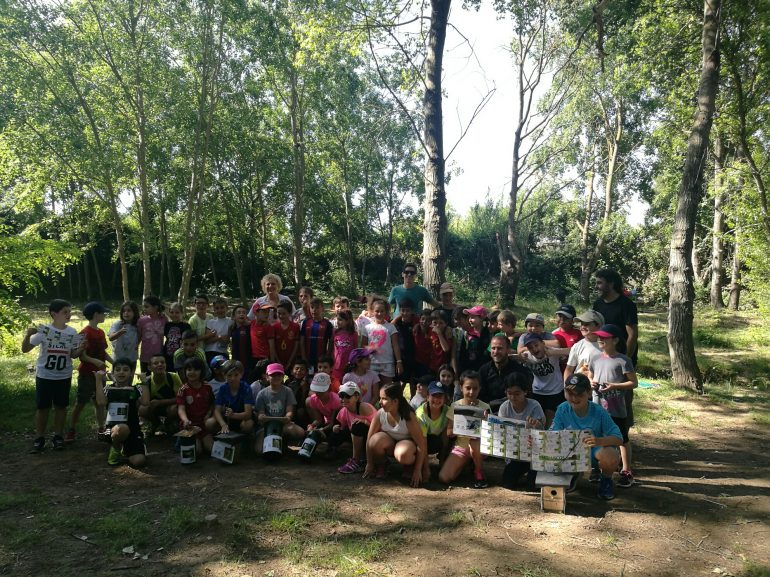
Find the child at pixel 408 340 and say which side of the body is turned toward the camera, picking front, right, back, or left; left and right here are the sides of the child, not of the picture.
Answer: front

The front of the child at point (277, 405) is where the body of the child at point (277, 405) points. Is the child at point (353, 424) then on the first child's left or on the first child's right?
on the first child's left

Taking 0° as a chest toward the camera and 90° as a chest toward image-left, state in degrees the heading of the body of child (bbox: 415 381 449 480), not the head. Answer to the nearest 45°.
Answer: approximately 0°

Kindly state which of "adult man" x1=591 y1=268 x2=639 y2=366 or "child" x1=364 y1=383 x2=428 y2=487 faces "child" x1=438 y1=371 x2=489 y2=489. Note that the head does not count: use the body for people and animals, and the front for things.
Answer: the adult man

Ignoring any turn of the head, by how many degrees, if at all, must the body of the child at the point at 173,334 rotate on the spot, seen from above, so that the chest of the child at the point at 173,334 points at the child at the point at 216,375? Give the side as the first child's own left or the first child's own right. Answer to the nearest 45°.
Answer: approximately 45° to the first child's own left

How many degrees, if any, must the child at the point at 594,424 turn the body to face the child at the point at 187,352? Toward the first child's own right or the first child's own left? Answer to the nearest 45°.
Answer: approximately 90° to the first child's own right

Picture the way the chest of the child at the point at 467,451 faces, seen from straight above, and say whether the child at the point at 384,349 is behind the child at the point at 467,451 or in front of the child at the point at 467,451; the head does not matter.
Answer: behind

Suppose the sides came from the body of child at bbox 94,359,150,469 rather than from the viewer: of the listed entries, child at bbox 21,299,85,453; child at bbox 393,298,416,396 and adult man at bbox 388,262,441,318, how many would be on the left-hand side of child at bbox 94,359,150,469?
2

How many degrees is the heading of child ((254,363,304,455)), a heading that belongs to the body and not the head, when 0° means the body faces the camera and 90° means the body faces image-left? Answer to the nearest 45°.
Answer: approximately 0°

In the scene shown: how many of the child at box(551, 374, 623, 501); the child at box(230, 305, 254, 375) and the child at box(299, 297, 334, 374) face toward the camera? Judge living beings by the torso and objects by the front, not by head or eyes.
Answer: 3

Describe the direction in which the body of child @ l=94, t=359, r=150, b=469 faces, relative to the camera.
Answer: toward the camera

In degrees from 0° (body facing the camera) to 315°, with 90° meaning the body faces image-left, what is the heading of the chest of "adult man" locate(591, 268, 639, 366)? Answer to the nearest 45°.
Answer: approximately 45°

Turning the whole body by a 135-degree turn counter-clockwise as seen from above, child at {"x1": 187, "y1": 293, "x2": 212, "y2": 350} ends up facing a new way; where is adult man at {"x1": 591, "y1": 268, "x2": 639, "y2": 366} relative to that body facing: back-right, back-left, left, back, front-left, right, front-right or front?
right

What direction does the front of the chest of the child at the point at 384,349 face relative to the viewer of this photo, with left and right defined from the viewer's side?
facing the viewer
